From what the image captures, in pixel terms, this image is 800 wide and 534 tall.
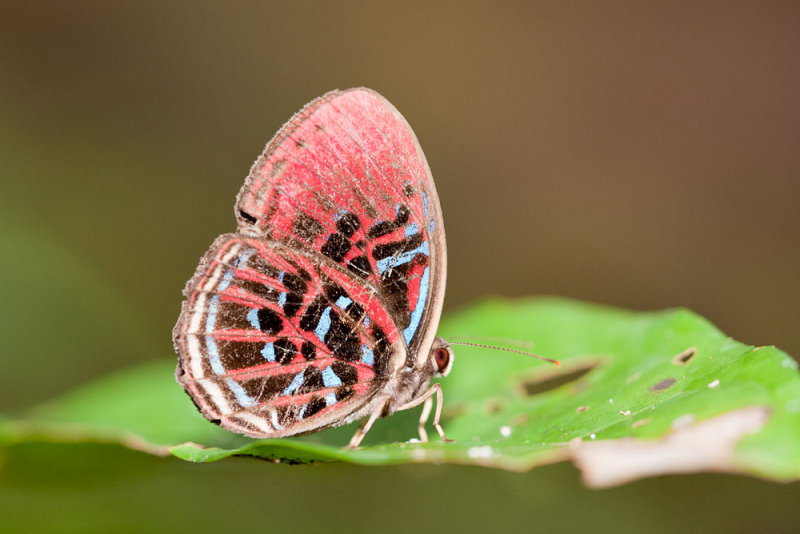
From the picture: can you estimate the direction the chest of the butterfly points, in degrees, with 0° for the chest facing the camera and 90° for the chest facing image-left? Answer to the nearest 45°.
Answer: approximately 270°
